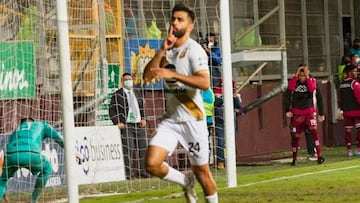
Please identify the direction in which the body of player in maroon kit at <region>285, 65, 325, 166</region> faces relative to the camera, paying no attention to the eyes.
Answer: toward the camera

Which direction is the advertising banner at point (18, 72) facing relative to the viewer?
toward the camera

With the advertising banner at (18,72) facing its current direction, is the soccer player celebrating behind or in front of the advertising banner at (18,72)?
in front

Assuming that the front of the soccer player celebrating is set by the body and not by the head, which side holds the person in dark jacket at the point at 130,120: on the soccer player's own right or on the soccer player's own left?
on the soccer player's own right

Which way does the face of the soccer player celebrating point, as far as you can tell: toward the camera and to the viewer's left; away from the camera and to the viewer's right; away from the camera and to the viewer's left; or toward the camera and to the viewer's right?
toward the camera and to the viewer's left

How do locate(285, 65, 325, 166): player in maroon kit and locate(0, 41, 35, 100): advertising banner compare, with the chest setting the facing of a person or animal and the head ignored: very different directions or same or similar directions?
same or similar directions

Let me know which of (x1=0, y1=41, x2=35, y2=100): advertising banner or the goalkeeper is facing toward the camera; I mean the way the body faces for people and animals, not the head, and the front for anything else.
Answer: the advertising banner

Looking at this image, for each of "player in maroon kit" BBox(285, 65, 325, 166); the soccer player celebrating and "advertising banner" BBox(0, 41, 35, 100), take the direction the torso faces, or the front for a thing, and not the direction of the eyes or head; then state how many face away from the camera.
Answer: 0

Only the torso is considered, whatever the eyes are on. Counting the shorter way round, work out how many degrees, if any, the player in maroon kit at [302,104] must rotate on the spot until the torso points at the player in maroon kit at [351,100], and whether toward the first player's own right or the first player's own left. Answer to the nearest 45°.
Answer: approximately 135° to the first player's own left

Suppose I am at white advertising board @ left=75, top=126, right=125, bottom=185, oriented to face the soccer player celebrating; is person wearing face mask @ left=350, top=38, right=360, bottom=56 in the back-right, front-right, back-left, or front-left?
back-left

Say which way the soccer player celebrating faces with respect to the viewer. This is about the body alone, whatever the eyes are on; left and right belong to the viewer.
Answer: facing the viewer and to the left of the viewer

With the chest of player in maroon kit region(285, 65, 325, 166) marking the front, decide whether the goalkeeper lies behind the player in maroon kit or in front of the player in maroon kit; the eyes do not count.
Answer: in front

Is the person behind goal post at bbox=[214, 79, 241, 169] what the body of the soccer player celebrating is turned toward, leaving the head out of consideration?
no
